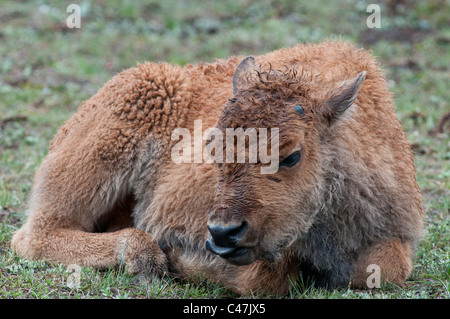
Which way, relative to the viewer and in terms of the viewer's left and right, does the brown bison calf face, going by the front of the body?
facing the viewer and to the right of the viewer
